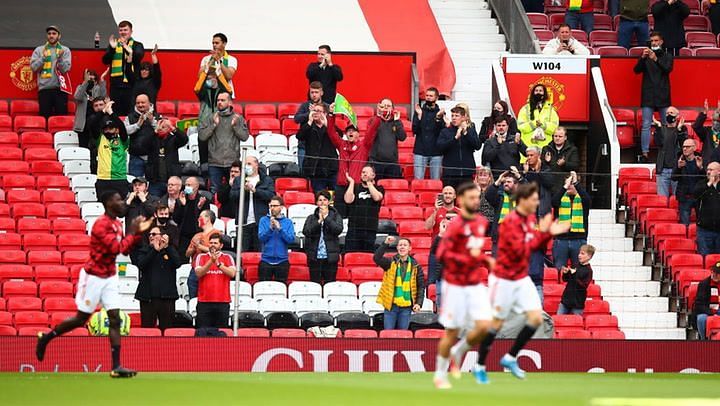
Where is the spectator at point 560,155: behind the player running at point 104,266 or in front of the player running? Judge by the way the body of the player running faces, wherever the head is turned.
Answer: in front

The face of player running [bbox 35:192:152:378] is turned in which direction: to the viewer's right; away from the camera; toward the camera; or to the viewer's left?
to the viewer's right

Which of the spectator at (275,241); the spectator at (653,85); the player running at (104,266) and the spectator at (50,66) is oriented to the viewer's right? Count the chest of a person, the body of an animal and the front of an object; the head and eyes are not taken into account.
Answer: the player running

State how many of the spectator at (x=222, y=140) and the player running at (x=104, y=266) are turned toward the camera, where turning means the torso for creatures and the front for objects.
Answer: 1

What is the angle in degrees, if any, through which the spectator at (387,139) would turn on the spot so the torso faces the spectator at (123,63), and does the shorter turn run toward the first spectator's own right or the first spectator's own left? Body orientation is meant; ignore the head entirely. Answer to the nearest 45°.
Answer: approximately 90° to the first spectator's own right

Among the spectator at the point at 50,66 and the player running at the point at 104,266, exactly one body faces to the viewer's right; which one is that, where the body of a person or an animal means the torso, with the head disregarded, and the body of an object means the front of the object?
the player running

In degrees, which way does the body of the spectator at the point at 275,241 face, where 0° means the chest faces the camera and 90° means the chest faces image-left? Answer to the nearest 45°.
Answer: approximately 0°
